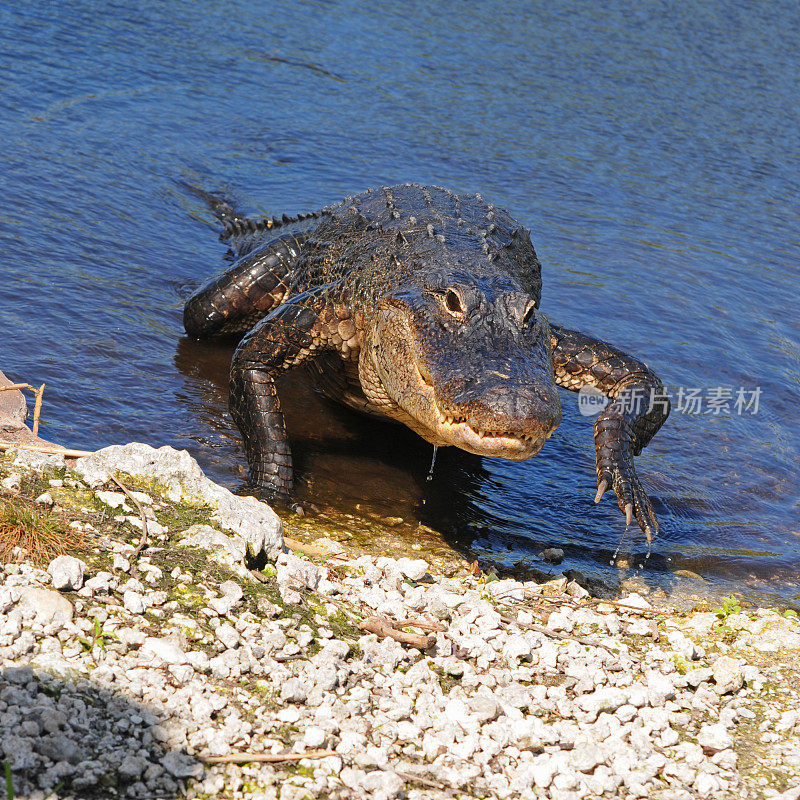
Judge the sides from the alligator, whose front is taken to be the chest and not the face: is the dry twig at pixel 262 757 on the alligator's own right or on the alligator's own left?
on the alligator's own right

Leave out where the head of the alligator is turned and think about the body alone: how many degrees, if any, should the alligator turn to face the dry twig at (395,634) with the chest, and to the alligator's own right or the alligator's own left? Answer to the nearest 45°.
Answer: approximately 45° to the alligator's own right

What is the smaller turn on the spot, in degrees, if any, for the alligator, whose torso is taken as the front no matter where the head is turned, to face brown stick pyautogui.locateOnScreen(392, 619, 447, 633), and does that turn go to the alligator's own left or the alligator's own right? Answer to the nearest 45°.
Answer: approximately 45° to the alligator's own right

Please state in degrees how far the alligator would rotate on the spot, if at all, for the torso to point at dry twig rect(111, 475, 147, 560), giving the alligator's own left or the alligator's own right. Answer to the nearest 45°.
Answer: approximately 45° to the alligator's own right

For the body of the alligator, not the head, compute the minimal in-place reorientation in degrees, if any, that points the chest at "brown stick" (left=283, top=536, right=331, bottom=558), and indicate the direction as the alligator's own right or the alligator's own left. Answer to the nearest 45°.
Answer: approximately 45° to the alligator's own right

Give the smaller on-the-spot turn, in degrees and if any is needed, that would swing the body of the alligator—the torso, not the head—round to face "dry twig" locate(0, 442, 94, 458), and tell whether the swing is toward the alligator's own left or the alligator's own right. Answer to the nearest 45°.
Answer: approximately 90° to the alligator's own right

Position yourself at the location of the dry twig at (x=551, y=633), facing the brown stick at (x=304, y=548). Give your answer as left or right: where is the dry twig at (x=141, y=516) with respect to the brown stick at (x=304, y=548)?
left

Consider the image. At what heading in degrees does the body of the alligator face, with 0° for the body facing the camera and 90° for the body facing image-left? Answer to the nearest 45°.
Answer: approximately 315°

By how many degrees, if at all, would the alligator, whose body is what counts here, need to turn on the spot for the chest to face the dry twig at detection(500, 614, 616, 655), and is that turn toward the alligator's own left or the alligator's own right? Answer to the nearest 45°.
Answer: approximately 45° to the alligator's own right
